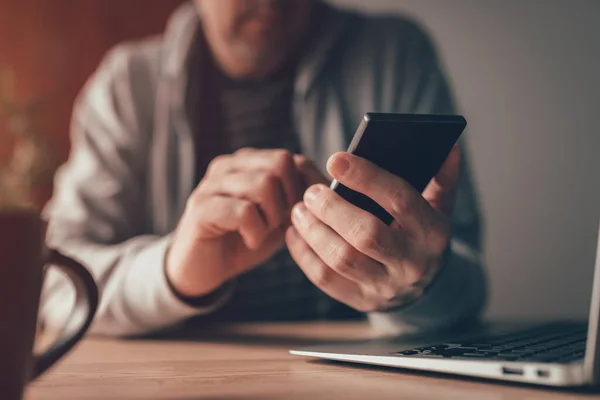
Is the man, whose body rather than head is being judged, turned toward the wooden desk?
yes

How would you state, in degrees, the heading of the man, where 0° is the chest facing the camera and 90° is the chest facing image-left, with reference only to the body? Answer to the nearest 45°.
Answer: approximately 0°

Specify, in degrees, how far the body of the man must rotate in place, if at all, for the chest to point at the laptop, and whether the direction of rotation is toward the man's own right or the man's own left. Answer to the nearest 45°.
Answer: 0° — they already face it
